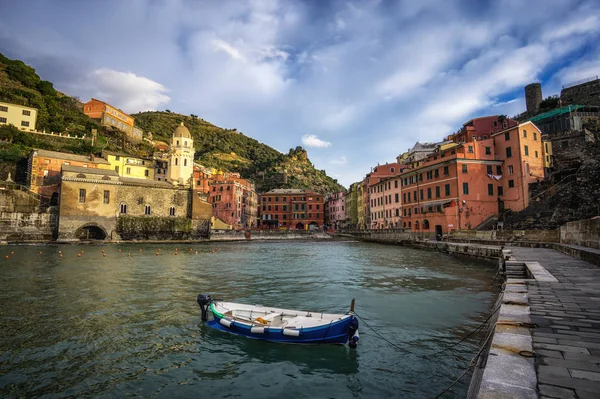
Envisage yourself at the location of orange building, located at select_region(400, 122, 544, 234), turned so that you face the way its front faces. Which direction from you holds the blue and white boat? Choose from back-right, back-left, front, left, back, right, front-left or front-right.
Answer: front-left

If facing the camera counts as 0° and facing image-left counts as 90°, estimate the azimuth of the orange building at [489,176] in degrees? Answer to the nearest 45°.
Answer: approximately 45°
